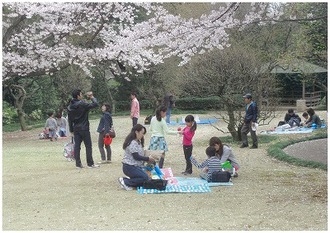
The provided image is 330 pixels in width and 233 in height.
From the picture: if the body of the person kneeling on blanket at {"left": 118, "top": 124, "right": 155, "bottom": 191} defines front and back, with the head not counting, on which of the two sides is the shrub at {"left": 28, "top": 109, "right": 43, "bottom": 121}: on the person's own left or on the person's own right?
on the person's own left

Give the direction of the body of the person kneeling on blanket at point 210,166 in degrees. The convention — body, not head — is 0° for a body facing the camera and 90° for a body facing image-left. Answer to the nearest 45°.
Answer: approximately 135°

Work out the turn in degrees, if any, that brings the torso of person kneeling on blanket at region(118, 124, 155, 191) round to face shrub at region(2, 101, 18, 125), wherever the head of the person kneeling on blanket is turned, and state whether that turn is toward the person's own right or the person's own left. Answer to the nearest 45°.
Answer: approximately 90° to the person's own left

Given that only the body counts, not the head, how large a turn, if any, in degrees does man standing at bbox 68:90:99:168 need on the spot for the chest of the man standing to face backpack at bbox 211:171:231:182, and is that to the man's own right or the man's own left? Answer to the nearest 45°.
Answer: approximately 90° to the man's own right

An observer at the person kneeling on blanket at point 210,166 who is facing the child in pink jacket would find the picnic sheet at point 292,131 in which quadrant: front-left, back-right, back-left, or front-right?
front-right

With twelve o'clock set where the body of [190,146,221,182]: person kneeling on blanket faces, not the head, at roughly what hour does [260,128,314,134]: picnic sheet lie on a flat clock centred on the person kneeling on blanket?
The picnic sheet is roughly at 2 o'clock from the person kneeling on blanket.

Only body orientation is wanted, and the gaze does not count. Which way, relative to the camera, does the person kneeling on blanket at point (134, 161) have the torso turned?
to the viewer's right

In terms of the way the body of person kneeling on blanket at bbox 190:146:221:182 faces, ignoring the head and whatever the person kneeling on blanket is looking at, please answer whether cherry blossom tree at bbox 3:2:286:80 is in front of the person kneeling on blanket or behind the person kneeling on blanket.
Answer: in front

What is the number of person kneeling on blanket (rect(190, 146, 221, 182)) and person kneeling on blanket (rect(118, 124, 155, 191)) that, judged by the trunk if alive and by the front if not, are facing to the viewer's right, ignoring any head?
1

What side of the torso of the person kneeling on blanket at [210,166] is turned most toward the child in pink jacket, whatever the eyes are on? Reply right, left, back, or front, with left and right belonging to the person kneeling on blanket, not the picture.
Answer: front

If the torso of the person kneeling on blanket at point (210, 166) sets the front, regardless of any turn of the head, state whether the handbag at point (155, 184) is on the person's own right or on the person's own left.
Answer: on the person's own left

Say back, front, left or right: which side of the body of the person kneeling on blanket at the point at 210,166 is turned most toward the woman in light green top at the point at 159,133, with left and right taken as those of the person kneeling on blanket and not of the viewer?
front
